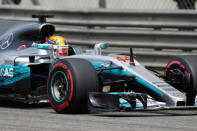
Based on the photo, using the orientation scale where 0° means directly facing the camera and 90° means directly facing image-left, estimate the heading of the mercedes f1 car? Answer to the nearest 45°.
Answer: approximately 315°
